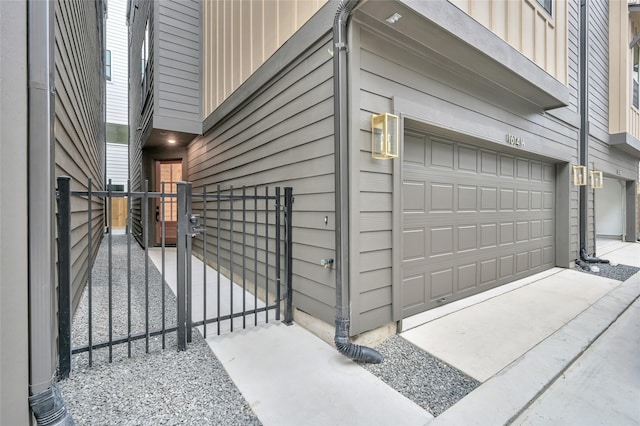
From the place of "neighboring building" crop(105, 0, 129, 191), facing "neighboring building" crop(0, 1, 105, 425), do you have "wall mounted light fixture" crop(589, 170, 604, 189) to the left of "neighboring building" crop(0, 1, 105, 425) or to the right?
left

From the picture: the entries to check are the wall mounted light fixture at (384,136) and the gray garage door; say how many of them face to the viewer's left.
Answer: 0

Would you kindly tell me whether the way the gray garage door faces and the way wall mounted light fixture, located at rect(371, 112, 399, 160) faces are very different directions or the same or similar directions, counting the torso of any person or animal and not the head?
same or similar directions

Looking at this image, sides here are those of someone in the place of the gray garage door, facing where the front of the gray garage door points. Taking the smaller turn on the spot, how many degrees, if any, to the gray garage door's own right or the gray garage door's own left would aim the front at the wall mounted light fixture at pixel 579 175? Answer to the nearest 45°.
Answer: approximately 90° to the gray garage door's own left

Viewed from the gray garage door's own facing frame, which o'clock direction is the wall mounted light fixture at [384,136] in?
The wall mounted light fixture is roughly at 2 o'clock from the gray garage door.

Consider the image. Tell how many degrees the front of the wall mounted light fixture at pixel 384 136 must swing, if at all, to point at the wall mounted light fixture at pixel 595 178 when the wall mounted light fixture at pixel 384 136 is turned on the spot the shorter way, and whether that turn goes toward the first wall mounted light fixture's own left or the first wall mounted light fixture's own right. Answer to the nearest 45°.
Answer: approximately 90° to the first wall mounted light fixture's own left

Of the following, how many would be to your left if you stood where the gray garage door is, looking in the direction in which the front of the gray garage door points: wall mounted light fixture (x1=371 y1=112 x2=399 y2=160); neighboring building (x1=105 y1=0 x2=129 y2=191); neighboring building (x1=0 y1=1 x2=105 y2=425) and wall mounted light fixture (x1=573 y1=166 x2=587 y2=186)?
1

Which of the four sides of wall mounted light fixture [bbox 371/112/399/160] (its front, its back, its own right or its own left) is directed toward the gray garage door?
left

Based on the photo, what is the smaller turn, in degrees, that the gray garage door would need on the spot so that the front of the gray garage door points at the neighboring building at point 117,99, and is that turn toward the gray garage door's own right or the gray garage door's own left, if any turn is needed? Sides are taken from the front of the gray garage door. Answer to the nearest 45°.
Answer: approximately 135° to the gray garage door's own right

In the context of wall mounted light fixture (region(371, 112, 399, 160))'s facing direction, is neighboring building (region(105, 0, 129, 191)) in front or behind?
behind

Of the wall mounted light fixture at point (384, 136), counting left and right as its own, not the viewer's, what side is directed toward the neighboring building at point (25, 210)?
right

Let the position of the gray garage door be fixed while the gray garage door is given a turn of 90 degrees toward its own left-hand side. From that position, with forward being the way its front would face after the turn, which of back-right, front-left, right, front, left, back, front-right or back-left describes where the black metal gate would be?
back

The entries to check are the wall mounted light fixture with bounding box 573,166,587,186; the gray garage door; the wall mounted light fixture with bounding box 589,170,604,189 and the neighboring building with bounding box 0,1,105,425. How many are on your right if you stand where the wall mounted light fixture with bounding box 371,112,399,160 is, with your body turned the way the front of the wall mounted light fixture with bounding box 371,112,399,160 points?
1

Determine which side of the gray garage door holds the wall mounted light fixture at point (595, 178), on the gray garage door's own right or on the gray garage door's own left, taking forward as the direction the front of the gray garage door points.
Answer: on the gray garage door's own left
